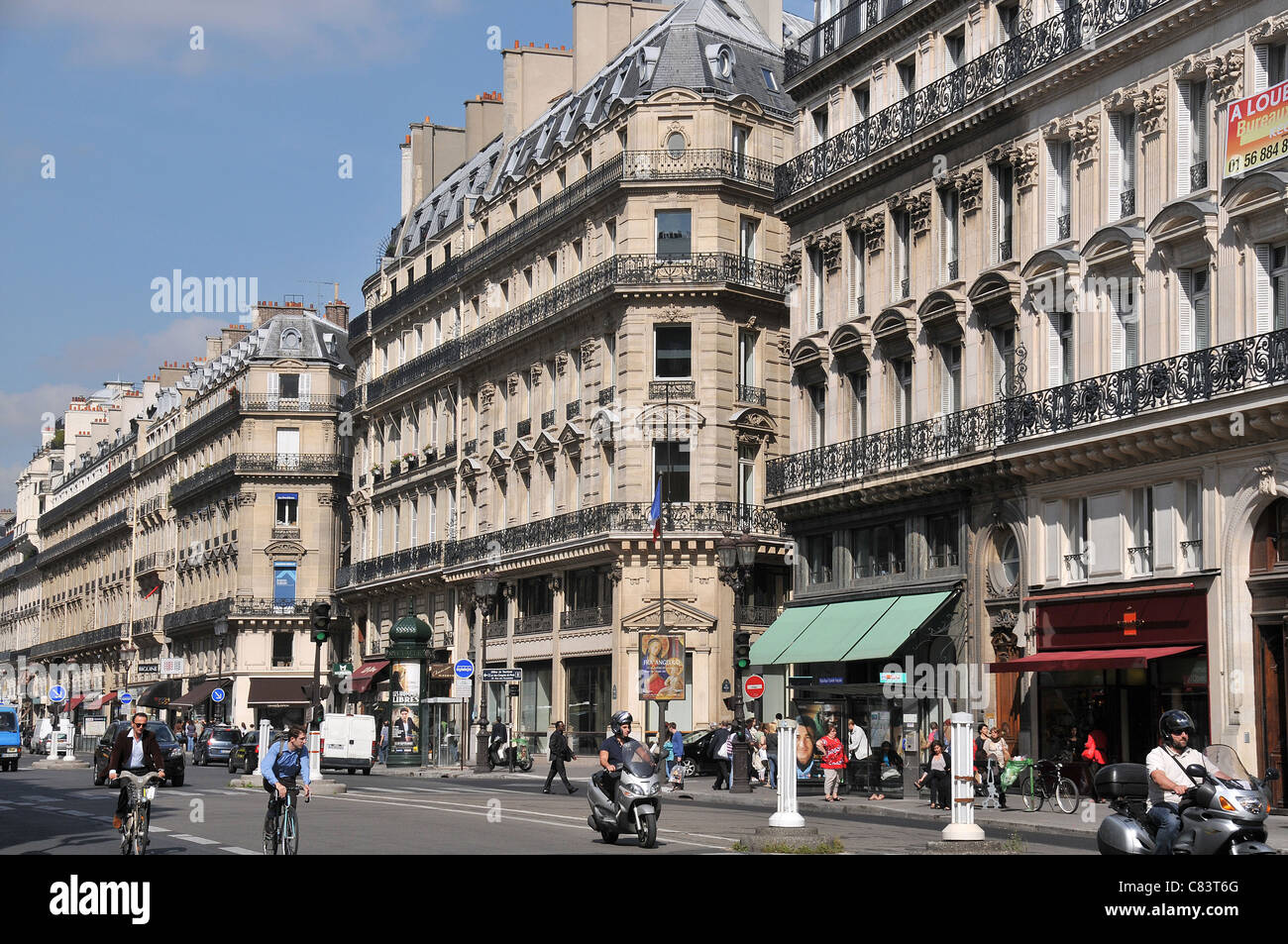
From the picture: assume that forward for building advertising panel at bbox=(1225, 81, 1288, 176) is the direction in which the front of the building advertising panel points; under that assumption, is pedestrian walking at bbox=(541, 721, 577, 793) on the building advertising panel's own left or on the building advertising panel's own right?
on the building advertising panel's own right

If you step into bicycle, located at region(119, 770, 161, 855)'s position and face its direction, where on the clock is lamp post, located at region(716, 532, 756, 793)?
The lamp post is roughly at 7 o'clock from the bicycle.

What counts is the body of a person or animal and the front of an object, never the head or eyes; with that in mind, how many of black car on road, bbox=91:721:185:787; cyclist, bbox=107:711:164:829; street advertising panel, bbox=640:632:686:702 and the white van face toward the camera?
3

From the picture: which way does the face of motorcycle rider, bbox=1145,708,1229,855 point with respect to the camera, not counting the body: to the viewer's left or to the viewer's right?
to the viewer's right

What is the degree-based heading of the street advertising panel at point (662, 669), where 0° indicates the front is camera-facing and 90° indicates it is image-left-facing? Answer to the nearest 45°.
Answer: approximately 0°

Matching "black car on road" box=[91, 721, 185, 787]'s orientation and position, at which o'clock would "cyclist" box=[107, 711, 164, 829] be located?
The cyclist is roughly at 12 o'clock from the black car on road.

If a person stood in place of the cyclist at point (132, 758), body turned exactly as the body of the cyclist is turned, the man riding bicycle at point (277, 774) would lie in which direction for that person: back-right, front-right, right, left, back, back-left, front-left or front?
front-left

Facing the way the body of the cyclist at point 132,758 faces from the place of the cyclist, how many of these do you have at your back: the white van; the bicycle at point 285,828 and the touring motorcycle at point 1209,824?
1

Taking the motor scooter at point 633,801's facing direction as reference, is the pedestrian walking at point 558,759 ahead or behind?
behind

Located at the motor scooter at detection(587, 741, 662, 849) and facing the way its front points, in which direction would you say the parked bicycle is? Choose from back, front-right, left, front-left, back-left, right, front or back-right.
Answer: left
